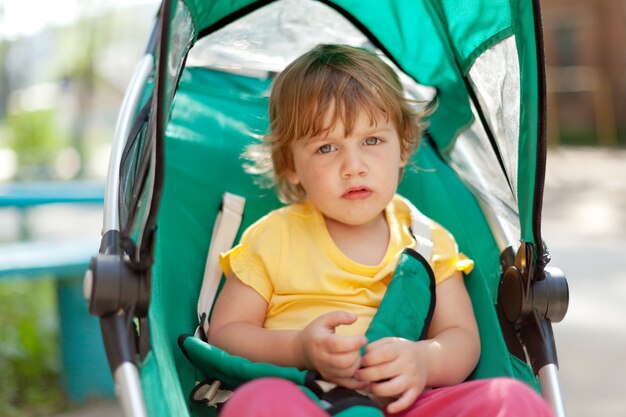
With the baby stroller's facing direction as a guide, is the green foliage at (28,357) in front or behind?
behind

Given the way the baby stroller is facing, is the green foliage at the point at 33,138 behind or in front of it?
behind

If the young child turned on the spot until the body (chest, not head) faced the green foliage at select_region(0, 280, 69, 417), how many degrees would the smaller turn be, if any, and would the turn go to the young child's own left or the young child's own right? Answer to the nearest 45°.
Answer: approximately 135° to the young child's own right

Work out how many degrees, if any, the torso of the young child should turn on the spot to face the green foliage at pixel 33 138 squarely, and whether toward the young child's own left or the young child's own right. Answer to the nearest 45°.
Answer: approximately 135° to the young child's own right

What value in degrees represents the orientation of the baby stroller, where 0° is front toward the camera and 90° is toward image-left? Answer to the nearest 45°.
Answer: approximately 0°

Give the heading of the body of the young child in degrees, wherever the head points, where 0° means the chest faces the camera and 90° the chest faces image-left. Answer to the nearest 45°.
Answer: approximately 0°
